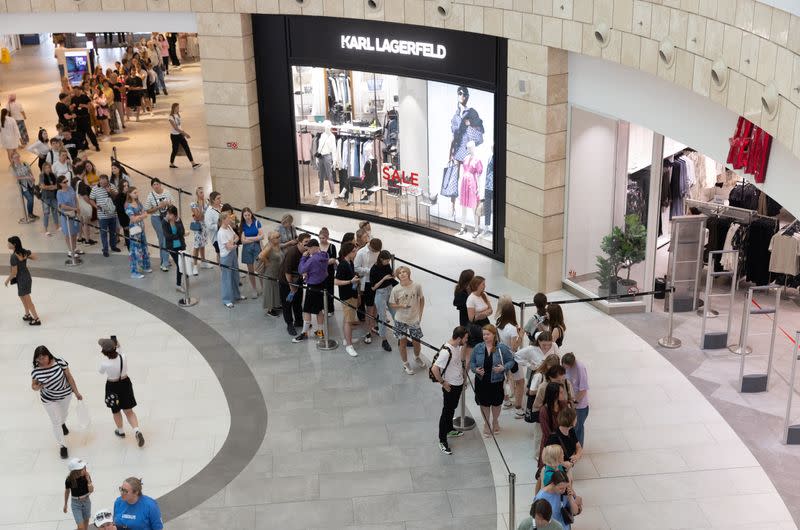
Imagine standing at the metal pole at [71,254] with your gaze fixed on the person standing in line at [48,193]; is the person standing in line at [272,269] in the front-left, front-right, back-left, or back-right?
back-right

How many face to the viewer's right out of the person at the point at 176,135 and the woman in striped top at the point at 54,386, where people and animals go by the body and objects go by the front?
1

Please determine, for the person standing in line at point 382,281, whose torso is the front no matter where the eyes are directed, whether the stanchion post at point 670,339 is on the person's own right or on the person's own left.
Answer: on the person's own left

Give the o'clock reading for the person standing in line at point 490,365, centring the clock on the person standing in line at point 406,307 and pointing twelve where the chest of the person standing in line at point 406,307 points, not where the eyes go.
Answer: the person standing in line at point 490,365 is roughly at 11 o'clock from the person standing in line at point 406,307.

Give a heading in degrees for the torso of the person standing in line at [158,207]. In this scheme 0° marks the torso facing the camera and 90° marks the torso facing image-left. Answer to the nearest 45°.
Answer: approximately 315°

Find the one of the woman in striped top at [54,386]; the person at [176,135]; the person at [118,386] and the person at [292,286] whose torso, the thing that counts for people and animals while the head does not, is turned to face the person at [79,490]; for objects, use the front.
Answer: the woman in striped top

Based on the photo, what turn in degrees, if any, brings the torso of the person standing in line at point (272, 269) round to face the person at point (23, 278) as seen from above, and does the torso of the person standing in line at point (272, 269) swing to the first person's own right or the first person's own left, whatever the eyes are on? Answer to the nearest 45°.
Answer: approximately 135° to the first person's own right
